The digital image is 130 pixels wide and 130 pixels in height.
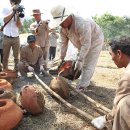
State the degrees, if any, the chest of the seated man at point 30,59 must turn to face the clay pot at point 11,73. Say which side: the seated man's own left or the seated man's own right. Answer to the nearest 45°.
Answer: approximately 45° to the seated man's own right

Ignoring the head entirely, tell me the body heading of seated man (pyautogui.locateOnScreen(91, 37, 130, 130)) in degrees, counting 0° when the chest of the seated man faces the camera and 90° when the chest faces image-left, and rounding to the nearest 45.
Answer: approximately 90°

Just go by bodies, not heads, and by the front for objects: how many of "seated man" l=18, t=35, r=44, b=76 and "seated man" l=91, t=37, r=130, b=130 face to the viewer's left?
1

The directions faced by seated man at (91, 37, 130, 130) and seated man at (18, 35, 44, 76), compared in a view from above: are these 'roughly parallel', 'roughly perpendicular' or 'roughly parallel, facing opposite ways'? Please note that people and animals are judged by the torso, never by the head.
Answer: roughly perpendicular

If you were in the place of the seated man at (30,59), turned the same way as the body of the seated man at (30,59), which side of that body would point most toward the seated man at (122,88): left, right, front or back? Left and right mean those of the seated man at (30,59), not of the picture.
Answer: front

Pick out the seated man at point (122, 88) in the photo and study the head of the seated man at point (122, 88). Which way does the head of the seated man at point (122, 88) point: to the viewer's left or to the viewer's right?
to the viewer's left

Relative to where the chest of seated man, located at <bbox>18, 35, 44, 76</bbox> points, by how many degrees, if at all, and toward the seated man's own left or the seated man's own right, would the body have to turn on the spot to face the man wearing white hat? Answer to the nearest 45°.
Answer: approximately 45° to the seated man's own left

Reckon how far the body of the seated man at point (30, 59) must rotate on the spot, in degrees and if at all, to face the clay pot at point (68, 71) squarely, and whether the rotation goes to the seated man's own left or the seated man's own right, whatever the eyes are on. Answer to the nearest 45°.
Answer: approximately 45° to the seated man's own left
